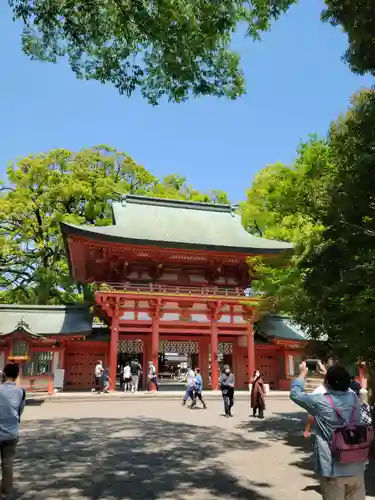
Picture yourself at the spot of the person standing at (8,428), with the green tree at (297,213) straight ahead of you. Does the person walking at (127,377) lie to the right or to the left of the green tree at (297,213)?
left

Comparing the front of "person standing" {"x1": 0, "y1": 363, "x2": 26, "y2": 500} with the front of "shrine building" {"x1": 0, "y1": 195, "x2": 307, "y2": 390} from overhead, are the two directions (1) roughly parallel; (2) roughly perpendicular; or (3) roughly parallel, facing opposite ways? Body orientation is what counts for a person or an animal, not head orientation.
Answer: roughly parallel, facing opposite ways

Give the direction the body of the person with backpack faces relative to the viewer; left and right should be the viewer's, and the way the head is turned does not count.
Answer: facing away from the viewer and to the left of the viewer

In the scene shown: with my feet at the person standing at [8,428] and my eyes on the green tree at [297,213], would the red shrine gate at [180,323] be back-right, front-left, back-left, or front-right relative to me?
front-left

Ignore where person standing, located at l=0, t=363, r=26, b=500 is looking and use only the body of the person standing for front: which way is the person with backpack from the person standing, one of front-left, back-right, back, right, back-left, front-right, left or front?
back-right

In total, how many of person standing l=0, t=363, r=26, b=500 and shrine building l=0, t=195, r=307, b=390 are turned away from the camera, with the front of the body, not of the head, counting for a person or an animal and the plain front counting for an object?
1

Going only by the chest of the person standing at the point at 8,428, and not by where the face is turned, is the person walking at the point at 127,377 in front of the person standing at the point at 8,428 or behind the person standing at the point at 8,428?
in front

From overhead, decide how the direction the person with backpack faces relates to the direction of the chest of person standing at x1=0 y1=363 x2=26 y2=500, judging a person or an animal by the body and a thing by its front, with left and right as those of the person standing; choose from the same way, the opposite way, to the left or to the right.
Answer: the same way

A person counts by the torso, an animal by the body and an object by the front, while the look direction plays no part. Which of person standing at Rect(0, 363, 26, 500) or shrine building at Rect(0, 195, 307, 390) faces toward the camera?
the shrine building

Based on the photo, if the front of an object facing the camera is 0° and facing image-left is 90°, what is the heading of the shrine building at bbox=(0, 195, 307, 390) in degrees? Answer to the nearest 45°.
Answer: approximately 0°

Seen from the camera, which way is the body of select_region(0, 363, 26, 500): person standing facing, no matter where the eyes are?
away from the camera

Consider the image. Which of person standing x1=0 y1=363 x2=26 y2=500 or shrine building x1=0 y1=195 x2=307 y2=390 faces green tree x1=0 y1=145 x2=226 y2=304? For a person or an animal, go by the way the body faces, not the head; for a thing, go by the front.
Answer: the person standing

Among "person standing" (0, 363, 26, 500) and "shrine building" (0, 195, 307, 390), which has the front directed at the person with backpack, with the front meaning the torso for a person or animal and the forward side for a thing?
the shrine building

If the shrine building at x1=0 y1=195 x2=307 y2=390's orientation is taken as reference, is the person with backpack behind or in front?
in front

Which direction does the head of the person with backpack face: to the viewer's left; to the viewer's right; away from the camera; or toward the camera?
away from the camera

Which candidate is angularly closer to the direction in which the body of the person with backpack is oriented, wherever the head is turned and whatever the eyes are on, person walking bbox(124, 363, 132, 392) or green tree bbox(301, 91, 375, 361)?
the person walking

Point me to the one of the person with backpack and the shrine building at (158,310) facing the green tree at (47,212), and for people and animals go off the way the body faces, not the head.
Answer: the person with backpack
